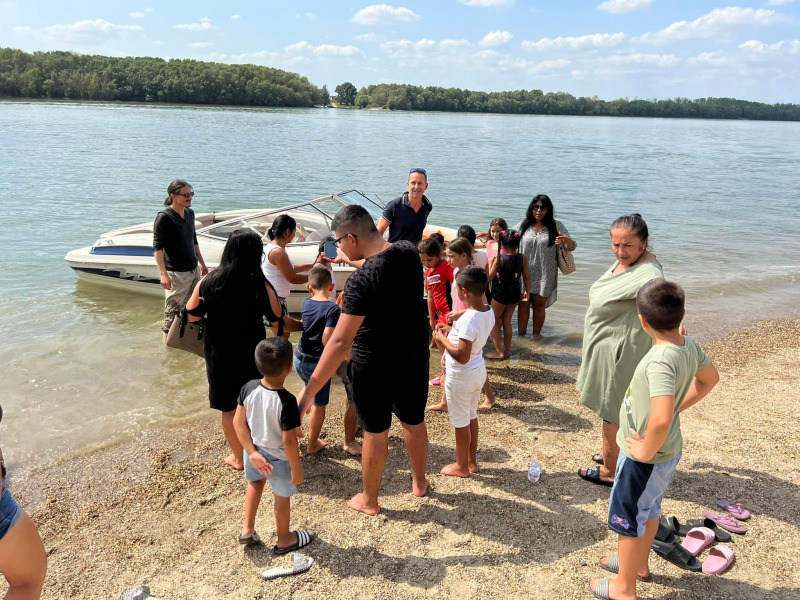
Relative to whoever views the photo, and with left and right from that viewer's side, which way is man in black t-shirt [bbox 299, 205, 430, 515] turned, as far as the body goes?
facing away from the viewer and to the left of the viewer

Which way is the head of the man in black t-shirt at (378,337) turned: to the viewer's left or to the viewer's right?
to the viewer's left

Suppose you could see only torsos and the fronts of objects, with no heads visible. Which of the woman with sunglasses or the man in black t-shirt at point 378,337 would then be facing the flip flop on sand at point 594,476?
the woman with sunglasses

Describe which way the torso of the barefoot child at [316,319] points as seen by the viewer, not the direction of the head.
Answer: away from the camera

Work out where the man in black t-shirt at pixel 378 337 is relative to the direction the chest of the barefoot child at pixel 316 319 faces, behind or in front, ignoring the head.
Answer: behind
